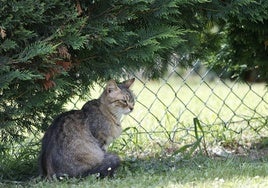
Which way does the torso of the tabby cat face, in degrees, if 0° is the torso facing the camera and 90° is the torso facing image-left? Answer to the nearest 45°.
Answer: approximately 270°
